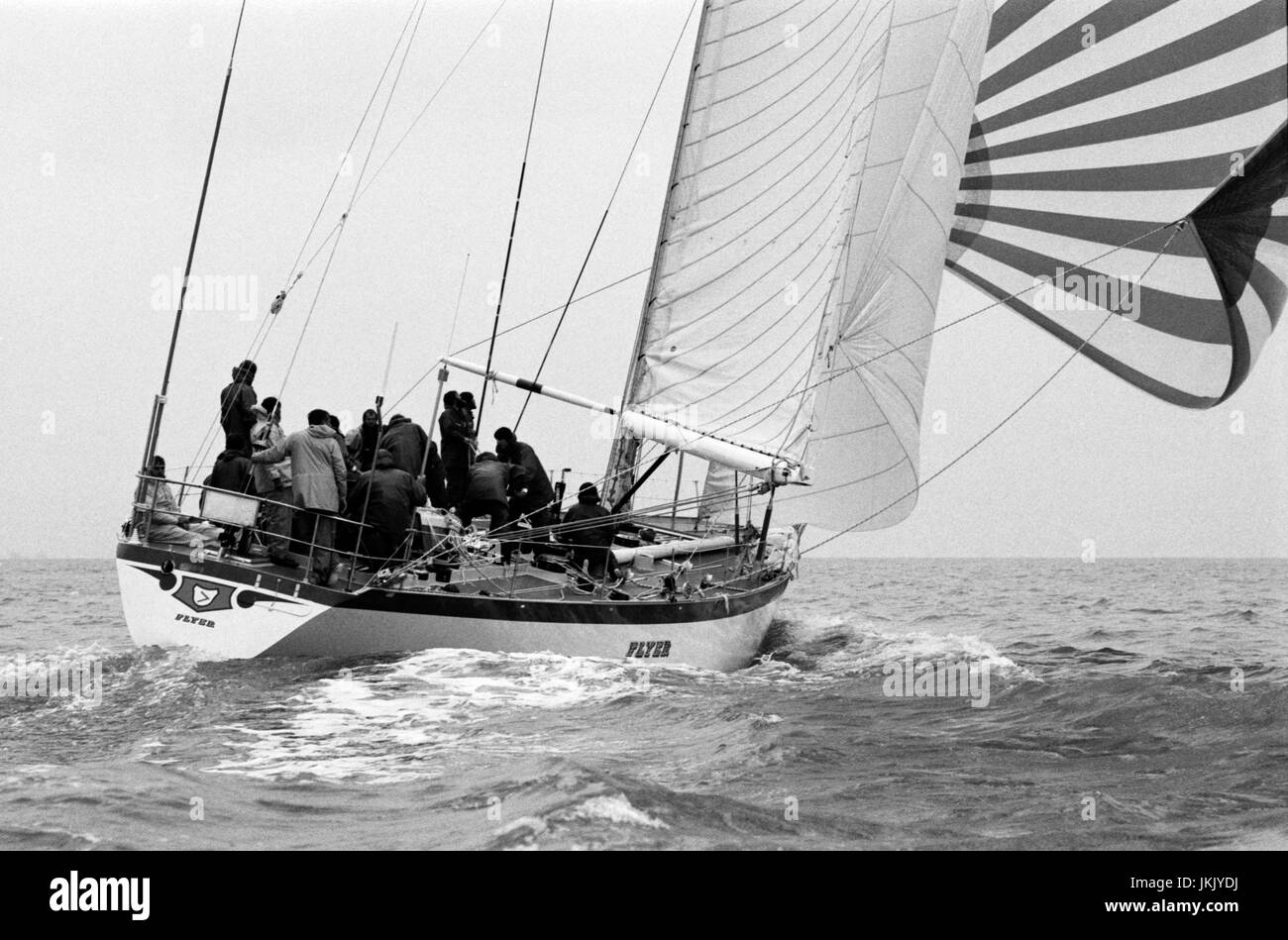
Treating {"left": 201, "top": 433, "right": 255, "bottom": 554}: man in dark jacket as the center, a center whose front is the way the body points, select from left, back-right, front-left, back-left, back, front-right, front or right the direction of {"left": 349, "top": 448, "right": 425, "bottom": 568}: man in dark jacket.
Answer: right

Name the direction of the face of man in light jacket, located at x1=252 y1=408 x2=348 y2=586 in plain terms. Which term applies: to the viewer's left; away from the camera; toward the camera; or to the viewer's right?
away from the camera

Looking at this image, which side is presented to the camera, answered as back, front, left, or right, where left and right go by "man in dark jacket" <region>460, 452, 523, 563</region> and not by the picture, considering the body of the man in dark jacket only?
back

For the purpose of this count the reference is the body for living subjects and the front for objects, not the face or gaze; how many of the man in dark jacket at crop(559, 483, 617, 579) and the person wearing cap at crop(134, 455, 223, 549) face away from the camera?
1

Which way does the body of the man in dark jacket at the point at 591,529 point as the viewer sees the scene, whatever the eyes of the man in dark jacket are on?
away from the camera

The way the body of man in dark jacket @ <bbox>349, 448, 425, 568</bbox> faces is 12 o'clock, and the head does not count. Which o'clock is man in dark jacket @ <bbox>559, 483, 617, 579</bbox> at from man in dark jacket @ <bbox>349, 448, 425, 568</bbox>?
man in dark jacket @ <bbox>559, 483, 617, 579</bbox> is roughly at 2 o'clock from man in dark jacket @ <bbox>349, 448, 425, 568</bbox>.

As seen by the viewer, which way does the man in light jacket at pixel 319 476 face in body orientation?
away from the camera

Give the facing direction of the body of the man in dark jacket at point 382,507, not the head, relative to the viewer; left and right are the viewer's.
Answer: facing away from the viewer

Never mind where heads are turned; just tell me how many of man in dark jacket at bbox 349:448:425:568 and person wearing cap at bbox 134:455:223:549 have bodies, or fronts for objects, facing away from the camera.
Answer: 1

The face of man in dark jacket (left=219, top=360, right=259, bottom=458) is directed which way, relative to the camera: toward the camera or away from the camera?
away from the camera

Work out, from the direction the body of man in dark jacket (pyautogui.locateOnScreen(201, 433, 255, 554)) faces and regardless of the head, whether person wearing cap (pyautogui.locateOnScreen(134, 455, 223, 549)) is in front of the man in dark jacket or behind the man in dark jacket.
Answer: behind
